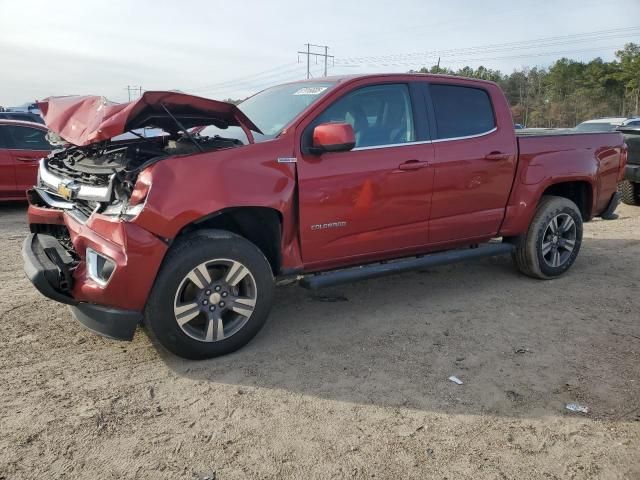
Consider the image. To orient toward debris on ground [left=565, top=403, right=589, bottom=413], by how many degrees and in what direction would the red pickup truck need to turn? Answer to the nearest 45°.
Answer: approximately 90° to its left

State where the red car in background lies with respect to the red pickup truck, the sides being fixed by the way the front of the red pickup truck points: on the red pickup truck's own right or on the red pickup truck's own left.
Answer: on the red pickup truck's own right

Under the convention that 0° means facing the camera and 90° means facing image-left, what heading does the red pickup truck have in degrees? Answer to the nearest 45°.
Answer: approximately 45°
